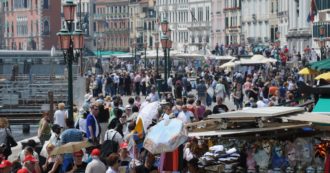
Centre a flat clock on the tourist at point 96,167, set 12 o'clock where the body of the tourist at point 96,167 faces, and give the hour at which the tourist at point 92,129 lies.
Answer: the tourist at point 92,129 is roughly at 12 o'clock from the tourist at point 96,167.

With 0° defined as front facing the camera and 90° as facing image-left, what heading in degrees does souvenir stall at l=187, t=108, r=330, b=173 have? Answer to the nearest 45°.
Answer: approximately 0°

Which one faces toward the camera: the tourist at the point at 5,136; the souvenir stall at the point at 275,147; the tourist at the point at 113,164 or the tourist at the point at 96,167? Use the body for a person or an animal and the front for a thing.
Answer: the souvenir stall

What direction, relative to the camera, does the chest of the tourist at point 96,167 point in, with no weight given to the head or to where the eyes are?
away from the camera

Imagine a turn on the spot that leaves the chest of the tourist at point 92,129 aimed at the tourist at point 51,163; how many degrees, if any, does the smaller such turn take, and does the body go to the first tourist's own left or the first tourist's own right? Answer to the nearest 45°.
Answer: approximately 45° to the first tourist's own right

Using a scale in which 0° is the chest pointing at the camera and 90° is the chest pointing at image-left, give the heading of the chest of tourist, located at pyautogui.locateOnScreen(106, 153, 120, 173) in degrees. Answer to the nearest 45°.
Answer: approximately 180°

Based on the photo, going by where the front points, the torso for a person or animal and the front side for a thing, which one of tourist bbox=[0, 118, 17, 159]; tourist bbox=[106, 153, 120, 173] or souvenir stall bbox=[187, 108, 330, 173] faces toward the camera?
the souvenir stall
